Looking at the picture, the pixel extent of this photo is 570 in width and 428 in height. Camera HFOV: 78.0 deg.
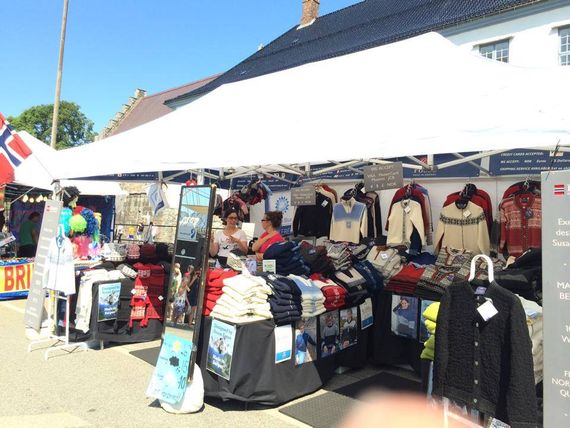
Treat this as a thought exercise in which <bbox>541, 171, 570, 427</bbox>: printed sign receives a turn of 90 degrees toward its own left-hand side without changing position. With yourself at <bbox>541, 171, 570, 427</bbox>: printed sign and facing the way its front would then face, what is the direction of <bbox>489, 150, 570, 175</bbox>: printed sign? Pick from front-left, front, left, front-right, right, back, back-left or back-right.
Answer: left

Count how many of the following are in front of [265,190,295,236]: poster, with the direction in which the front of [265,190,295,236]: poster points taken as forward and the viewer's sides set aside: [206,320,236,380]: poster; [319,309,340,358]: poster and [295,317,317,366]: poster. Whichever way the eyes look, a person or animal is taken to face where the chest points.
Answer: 3

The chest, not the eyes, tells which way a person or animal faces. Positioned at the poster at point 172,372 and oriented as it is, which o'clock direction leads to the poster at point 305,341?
the poster at point 305,341 is roughly at 9 o'clock from the poster at point 172,372.

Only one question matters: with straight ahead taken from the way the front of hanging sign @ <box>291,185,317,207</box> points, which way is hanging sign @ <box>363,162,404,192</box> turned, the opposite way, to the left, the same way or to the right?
the same way

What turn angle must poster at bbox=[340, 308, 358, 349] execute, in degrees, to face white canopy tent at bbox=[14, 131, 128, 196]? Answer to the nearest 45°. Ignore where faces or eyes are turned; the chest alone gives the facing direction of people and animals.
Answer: approximately 135° to its right

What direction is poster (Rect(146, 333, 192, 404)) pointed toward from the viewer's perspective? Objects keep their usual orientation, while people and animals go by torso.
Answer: toward the camera

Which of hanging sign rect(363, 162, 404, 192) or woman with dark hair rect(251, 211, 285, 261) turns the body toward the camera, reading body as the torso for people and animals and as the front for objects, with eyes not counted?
the hanging sign

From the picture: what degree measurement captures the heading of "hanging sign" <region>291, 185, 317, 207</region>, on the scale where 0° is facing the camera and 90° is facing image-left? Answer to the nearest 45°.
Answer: approximately 0°

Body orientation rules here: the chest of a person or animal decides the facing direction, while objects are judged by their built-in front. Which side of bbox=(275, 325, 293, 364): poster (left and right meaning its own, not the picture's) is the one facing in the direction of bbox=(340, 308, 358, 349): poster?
left

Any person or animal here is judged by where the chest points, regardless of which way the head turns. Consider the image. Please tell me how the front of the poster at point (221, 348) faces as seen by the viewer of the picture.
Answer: facing the viewer and to the left of the viewer

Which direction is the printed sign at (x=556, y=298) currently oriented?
toward the camera

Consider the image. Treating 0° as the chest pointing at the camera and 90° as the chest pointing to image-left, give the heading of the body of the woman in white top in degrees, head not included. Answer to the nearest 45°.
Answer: approximately 0°

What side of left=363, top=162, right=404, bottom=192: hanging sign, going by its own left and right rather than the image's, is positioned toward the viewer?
front
